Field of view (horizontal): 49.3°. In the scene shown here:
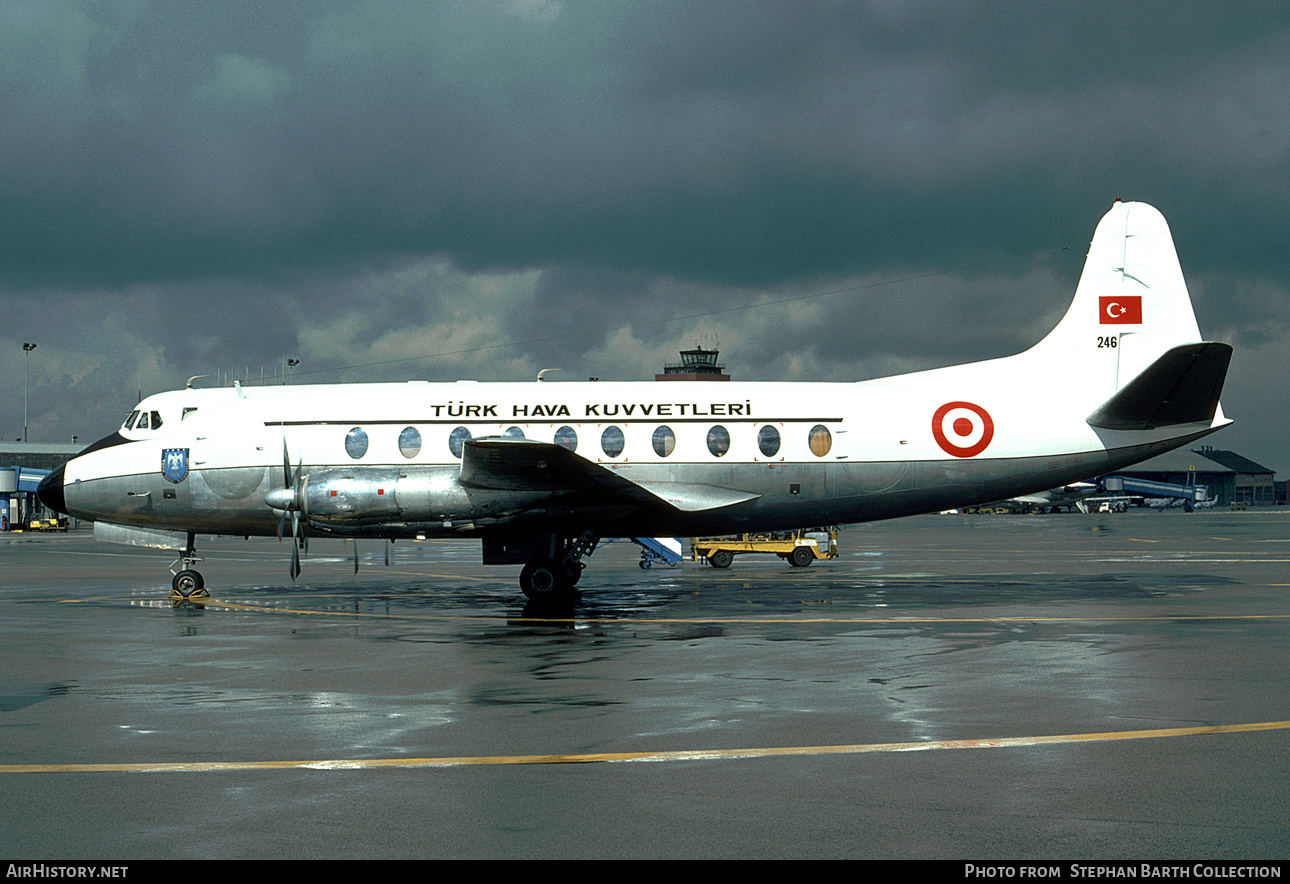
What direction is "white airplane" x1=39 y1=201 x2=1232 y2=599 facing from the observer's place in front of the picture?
facing to the left of the viewer

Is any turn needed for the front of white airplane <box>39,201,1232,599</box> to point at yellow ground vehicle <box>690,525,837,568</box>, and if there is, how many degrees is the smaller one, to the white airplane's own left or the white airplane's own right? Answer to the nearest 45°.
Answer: approximately 90° to the white airplane's own right
